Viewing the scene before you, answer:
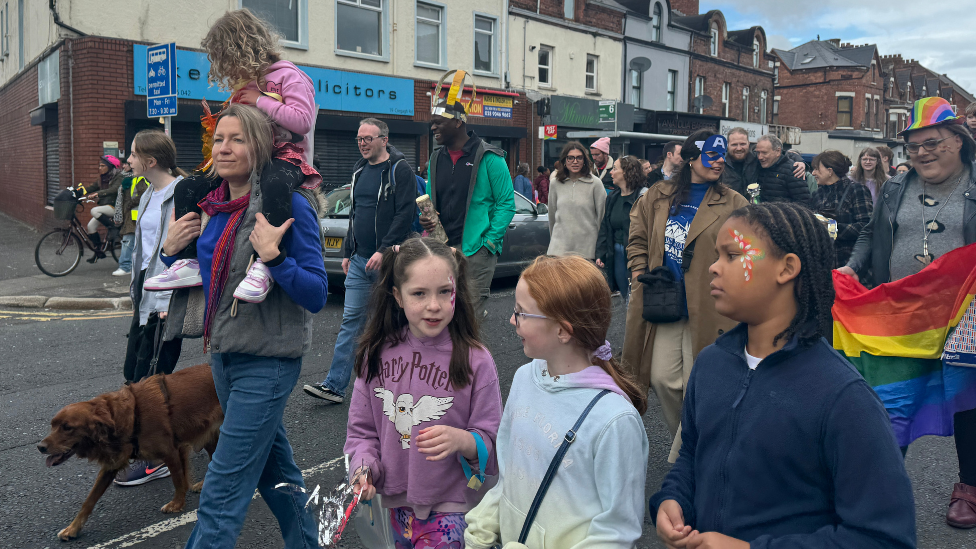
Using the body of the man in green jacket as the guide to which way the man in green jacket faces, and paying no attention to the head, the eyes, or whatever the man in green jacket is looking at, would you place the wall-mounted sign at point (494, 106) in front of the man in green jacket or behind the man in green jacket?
behind

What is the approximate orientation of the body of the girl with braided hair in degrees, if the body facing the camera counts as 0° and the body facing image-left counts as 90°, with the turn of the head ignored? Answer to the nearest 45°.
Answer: approximately 45°

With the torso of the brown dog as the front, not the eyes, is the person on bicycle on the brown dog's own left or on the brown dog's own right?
on the brown dog's own right

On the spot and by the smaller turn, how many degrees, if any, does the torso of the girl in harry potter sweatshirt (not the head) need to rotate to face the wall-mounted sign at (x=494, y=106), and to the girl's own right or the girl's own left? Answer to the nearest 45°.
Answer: approximately 180°

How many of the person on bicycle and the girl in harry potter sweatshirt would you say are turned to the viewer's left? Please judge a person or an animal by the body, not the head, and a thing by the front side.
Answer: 1

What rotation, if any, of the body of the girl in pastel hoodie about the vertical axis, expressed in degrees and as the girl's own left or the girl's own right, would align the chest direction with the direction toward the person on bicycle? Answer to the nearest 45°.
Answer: approximately 90° to the girl's own right

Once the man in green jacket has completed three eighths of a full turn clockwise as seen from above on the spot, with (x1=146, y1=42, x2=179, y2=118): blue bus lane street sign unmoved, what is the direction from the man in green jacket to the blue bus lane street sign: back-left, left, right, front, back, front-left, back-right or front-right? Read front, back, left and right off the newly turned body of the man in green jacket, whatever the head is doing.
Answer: front-left

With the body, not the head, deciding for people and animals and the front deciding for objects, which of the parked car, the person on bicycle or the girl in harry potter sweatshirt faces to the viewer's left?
the person on bicycle

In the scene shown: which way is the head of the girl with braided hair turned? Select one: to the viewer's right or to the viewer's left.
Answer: to the viewer's left

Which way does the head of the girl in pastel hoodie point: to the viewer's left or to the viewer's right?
to the viewer's left

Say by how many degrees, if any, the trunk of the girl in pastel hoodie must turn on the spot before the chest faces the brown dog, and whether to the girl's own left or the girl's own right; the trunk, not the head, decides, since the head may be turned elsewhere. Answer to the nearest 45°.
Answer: approximately 90° to the girl's own right

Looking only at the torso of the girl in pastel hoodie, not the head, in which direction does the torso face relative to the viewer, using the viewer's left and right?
facing the viewer and to the left of the viewer

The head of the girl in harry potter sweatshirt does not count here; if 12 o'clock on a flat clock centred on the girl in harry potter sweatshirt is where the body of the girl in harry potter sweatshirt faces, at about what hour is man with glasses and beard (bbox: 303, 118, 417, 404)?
The man with glasses and beard is roughly at 6 o'clock from the girl in harry potter sweatshirt.

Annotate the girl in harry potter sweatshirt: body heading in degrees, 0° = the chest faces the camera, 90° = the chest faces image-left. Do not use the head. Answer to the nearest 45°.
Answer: approximately 0°

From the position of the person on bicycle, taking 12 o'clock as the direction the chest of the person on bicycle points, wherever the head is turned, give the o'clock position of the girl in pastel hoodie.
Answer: The girl in pastel hoodie is roughly at 9 o'clock from the person on bicycle.

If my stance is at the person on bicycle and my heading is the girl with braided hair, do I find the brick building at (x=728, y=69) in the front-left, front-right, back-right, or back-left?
back-left
